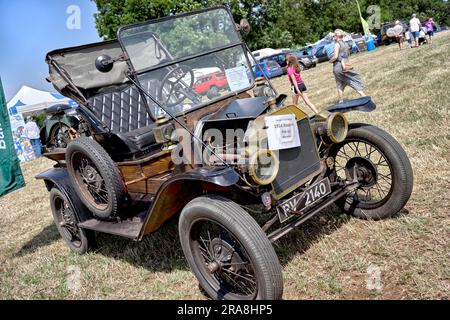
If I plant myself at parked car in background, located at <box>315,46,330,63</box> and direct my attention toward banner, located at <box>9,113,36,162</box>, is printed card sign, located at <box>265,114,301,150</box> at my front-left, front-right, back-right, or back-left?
front-left

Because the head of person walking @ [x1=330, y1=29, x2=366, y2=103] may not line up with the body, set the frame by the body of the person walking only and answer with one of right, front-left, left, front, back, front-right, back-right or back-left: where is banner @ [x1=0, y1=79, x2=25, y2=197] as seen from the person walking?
front-left

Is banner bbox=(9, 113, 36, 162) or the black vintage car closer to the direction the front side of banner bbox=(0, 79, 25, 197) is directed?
the black vintage car

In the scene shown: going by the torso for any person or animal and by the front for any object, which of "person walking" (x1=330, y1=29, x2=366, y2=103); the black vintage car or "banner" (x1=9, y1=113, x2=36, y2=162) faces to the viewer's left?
the person walking

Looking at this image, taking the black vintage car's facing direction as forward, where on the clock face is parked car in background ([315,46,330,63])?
The parked car in background is roughly at 8 o'clock from the black vintage car.

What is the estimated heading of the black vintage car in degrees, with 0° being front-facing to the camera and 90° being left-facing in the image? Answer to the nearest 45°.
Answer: approximately 315°

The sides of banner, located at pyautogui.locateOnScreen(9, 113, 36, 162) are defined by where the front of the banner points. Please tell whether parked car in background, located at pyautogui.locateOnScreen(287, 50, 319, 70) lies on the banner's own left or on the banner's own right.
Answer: on the banner's own left

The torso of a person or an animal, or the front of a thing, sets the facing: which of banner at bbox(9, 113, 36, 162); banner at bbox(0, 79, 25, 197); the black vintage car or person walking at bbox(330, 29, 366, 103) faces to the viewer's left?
the person walking

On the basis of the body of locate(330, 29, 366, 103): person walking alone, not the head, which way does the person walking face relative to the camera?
to the viewer's left

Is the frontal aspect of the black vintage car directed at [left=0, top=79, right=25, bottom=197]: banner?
no

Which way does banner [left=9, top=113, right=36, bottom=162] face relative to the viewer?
toward the camera

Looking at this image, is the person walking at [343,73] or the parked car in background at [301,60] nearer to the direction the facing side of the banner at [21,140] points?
the person walking

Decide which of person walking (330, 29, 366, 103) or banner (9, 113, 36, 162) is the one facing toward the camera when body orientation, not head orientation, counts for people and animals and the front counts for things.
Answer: the banner
